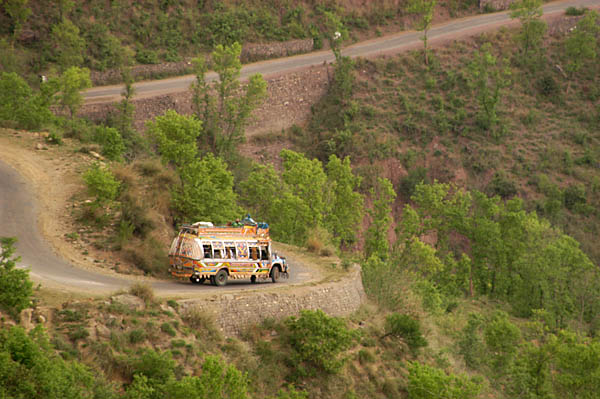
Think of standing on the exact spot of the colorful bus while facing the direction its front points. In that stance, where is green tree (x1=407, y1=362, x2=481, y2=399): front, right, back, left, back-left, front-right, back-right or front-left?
front-right

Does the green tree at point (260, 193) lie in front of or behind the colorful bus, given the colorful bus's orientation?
in front

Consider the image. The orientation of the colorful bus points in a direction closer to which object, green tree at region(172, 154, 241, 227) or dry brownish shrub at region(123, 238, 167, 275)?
the green tree

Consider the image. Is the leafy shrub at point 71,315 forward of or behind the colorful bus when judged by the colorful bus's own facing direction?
behind

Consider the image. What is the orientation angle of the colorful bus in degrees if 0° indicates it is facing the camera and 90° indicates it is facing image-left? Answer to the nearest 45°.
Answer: approximately 225°

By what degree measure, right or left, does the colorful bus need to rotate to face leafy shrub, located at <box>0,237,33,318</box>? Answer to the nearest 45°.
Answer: approximately 180°
